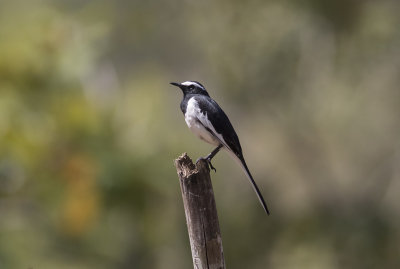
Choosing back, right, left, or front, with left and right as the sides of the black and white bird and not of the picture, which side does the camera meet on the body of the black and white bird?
left
